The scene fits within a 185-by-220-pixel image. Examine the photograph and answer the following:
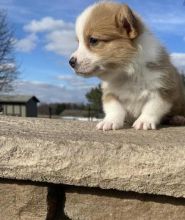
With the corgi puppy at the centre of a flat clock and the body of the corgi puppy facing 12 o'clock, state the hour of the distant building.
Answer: The distant building is roughly at 4 o'clock from the corgi puppy.

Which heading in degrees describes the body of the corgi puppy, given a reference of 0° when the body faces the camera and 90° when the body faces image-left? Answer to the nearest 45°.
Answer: approximately 45°
